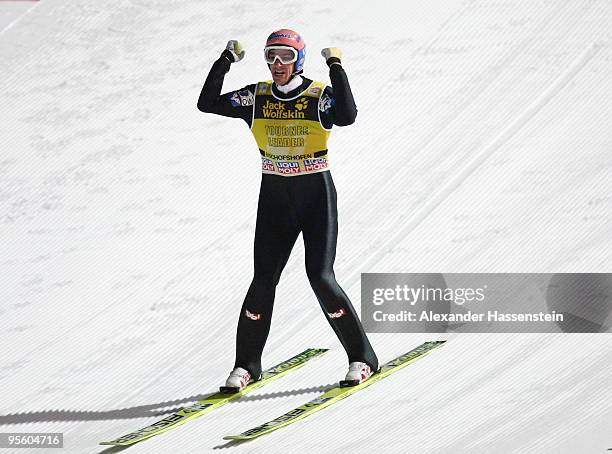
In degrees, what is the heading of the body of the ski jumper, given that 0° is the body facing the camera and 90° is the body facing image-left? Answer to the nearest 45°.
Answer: approximately 0°
